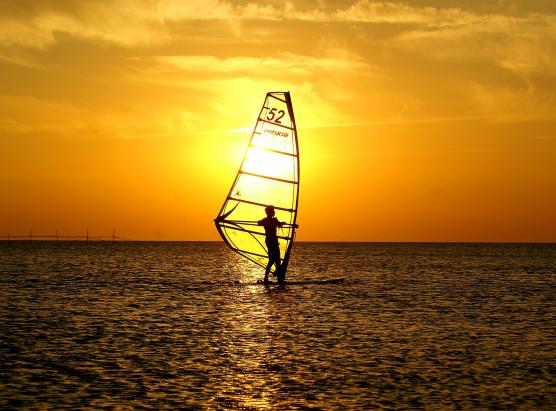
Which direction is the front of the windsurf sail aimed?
to the viewer's right
